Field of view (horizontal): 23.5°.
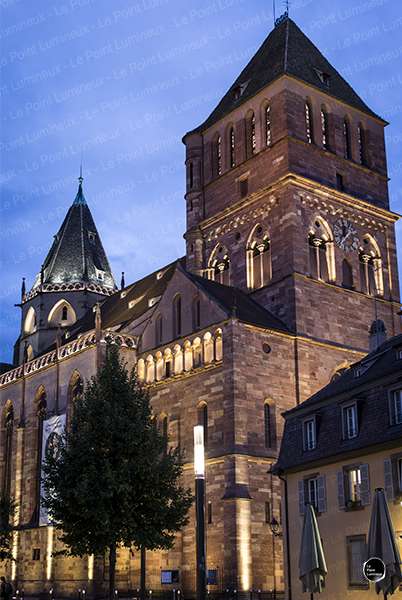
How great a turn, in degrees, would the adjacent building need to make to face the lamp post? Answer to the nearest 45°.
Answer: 0° — it already faces it

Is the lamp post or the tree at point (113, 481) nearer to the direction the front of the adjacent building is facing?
the lamp post

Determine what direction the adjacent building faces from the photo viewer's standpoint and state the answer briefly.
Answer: facing the viewer and to the left of the viewer

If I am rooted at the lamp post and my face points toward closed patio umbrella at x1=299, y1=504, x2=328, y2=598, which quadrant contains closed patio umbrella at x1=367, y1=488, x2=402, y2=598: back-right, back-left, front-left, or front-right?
front-right

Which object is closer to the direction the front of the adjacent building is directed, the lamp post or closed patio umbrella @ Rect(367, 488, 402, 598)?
the lamp post

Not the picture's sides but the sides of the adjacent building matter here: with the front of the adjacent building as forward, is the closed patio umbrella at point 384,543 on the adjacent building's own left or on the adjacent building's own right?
on the adjacent building's own left

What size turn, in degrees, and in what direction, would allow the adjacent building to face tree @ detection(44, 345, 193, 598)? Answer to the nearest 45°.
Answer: approximately 45° to its right
